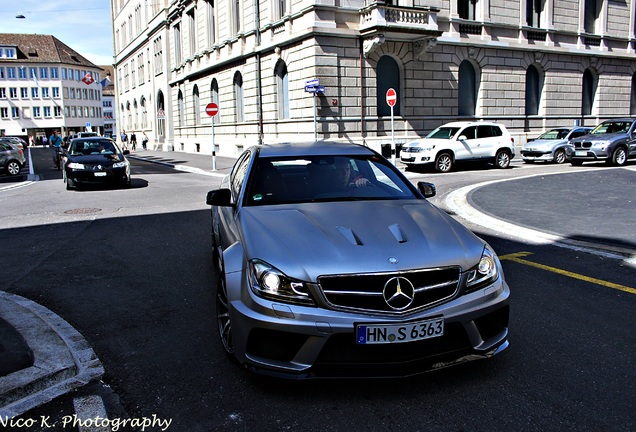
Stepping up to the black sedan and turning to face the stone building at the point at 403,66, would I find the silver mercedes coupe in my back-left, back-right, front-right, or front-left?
back-right

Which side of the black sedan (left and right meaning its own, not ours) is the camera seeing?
front

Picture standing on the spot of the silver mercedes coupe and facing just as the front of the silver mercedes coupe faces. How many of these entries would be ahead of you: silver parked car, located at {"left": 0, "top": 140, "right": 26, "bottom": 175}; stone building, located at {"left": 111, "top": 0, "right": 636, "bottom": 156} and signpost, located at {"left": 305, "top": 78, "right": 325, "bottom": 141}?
0

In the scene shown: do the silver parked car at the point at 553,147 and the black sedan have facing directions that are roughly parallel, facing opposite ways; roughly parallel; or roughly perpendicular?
roughly perpendicular

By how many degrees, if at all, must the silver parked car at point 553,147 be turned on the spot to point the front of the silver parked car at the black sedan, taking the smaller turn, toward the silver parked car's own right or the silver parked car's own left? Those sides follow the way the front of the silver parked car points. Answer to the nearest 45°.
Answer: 0° — it already faces it

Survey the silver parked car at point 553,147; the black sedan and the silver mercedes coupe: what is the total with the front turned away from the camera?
0

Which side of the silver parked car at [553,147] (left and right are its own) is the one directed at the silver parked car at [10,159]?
front

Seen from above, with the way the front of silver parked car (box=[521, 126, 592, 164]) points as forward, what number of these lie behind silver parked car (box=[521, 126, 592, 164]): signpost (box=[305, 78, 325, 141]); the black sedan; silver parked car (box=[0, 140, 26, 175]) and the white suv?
0

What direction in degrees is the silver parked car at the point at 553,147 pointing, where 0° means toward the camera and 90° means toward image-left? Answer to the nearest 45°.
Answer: approximately 45°

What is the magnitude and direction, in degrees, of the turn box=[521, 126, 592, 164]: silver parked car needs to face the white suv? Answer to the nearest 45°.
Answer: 0° — it already faces it

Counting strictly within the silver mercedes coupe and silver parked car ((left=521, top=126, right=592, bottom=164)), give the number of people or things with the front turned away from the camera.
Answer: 0

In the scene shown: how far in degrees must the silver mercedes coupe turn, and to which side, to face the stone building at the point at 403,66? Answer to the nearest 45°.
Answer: approximately 135° to its left

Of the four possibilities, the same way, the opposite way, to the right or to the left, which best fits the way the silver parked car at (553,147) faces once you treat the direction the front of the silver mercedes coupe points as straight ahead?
to the right

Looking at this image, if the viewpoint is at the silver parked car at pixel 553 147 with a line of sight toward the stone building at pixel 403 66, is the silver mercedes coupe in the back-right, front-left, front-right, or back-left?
back-left

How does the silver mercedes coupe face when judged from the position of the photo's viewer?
facing the viewer and to the right of the viewer

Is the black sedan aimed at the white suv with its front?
no

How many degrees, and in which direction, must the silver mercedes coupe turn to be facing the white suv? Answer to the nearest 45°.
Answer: approximately 135° to its left
